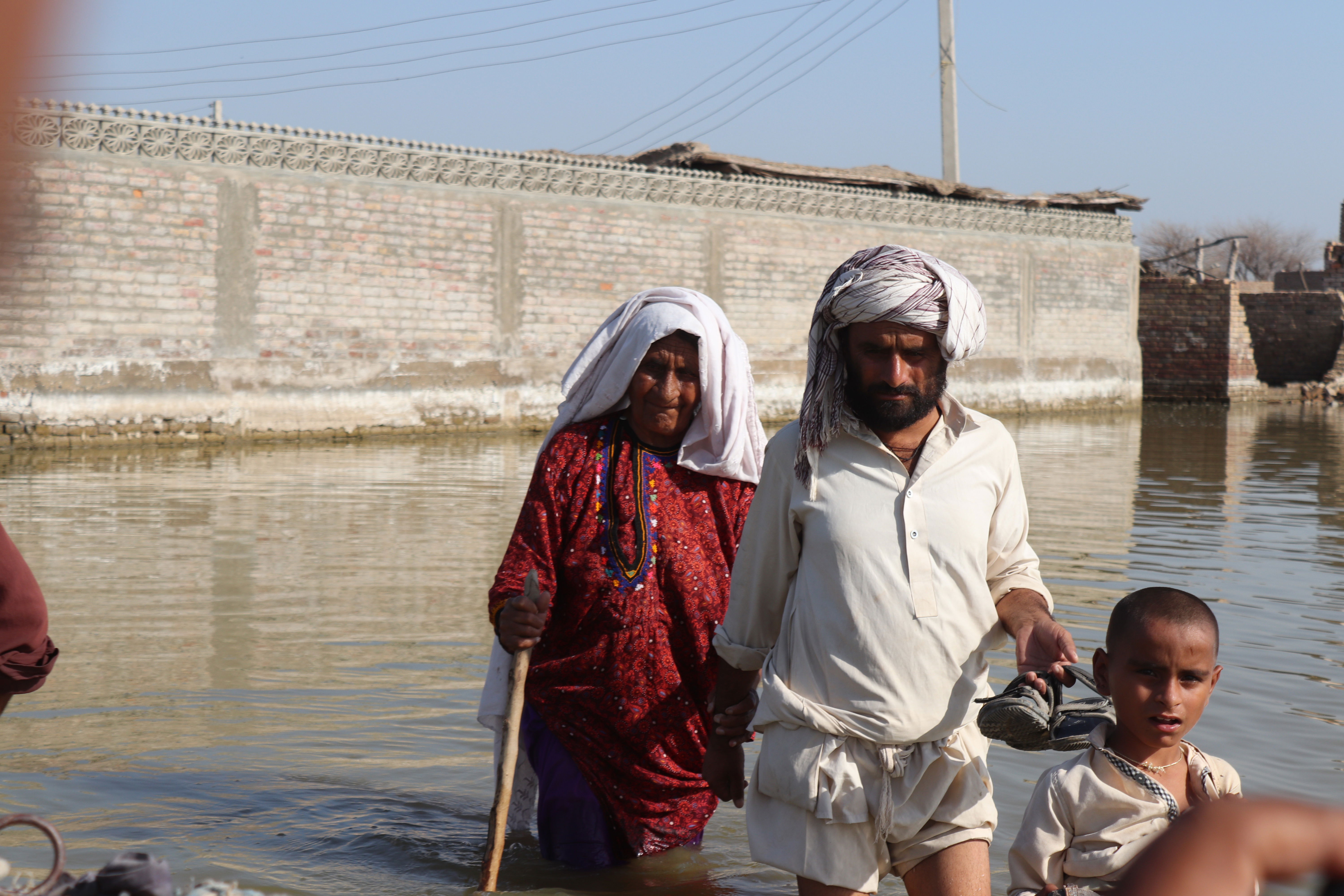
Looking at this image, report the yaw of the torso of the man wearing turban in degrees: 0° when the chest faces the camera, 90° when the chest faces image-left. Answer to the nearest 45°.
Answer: approximately 0°

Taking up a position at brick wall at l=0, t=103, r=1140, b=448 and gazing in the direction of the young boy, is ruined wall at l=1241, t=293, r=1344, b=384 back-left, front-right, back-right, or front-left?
back-left

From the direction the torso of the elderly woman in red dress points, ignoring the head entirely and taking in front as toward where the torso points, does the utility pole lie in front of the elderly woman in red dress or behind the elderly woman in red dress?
behind

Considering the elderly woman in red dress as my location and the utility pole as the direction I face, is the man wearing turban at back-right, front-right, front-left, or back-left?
back-right

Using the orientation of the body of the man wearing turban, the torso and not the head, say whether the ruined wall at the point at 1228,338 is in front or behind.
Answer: behind

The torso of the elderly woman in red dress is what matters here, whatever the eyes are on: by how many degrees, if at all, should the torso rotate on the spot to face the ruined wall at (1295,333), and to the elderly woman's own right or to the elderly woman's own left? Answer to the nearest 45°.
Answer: approximately 135° to the elderly woman's own left

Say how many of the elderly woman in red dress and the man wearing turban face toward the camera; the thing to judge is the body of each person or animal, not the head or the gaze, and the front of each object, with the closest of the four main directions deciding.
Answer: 2

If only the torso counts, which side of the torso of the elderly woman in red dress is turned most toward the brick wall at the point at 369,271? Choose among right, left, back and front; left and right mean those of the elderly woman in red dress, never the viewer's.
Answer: back

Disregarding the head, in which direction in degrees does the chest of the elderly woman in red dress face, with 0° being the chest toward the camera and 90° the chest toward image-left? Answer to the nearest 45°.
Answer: approximately 0°
